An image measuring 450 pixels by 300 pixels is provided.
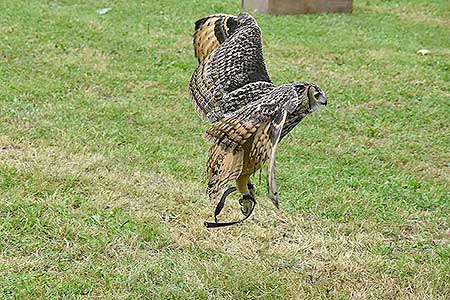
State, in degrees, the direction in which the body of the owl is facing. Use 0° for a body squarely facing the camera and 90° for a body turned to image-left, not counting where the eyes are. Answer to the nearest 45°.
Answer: approximately 270°
